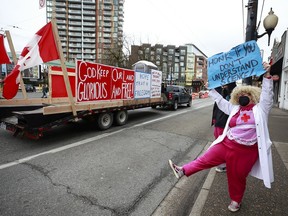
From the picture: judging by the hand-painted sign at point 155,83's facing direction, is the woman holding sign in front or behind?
in front

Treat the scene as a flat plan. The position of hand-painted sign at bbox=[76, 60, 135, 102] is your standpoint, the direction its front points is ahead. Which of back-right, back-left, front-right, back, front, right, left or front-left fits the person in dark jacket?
front

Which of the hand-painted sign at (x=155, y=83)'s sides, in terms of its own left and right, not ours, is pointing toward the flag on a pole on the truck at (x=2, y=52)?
right

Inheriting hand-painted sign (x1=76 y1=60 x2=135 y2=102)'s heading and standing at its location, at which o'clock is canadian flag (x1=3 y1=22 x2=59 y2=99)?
The canadian flag is roughly at 3 o'clock from the hand-painted sign.

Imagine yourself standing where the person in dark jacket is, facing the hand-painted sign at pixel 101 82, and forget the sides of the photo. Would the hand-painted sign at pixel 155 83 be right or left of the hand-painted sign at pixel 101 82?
right

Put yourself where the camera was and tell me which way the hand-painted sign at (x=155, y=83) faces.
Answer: facing the viewer and to the right of the viewer

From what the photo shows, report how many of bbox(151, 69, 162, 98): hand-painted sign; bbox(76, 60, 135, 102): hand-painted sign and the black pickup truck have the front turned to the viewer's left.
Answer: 0
